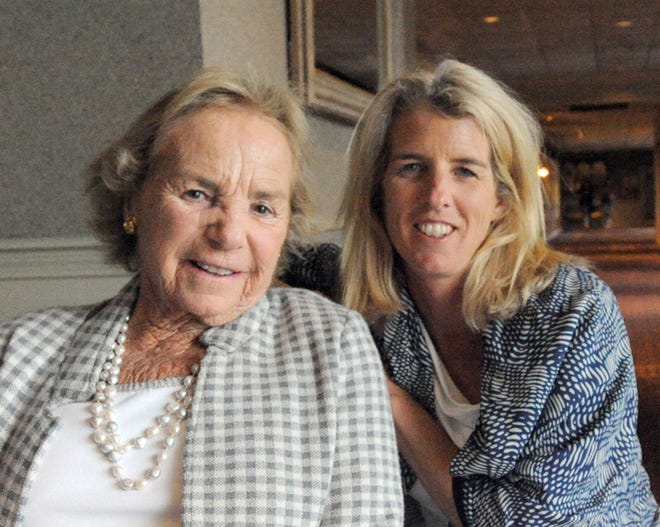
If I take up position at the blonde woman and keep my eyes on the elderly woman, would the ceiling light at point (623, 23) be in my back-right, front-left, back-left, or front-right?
back-right

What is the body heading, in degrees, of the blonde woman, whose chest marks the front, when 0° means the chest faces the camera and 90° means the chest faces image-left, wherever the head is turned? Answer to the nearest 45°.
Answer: approximately 45°

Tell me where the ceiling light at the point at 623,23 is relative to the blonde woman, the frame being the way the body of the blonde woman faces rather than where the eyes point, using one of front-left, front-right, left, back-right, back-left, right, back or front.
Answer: back-right

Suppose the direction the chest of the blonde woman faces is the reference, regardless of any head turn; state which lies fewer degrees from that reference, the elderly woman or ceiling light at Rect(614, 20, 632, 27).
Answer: the elderly woman
